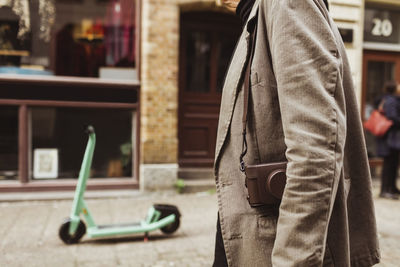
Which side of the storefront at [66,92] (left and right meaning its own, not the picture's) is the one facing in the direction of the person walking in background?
left

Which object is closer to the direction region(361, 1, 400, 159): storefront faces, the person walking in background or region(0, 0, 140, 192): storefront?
the person walking in background

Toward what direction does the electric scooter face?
to the viewer's left

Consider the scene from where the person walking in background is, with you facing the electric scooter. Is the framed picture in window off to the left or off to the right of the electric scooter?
right

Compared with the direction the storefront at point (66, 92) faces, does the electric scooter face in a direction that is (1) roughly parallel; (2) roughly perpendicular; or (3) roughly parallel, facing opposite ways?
roughly perpendicular

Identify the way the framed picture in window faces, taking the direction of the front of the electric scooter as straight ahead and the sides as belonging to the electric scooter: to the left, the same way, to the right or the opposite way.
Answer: to the left

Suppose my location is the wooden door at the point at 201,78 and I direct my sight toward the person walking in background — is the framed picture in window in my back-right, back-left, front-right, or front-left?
back-right

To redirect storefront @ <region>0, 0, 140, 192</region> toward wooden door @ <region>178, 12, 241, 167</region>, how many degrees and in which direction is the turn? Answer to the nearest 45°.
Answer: approximately 90° to its left

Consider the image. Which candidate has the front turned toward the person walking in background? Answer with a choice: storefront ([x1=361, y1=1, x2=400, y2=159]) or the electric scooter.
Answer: the storefront

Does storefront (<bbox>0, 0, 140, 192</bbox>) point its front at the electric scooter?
yes
